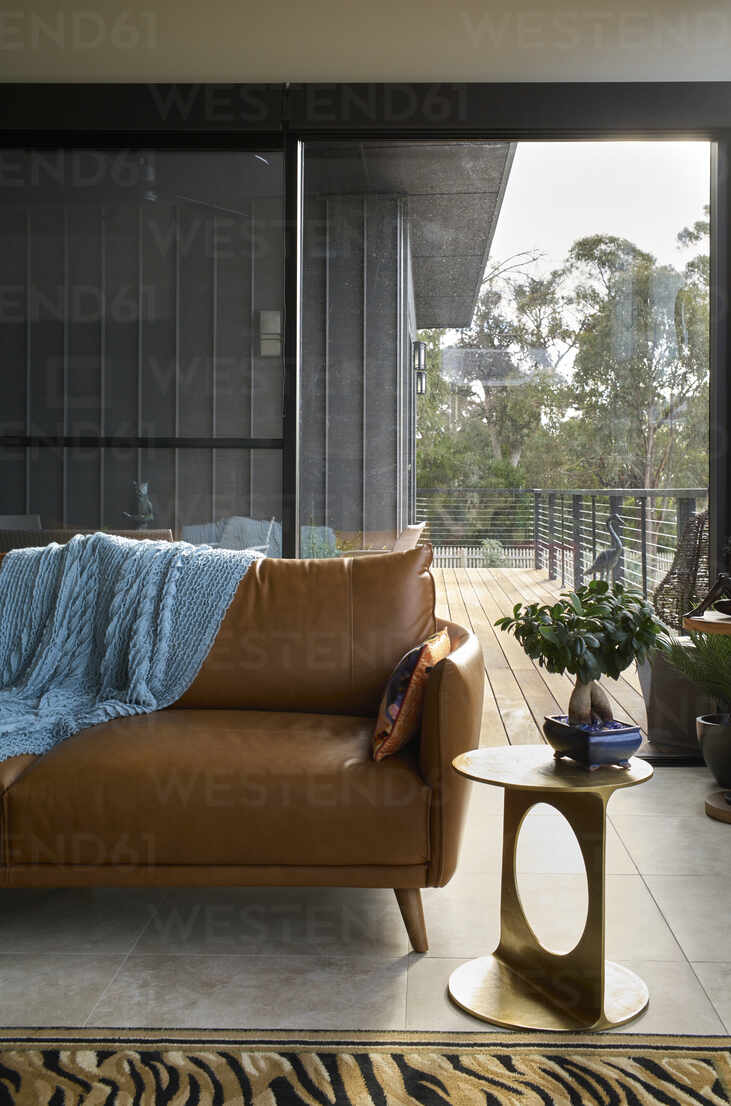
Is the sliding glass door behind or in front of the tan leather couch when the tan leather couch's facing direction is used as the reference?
behind

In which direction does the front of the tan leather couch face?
toward the camera

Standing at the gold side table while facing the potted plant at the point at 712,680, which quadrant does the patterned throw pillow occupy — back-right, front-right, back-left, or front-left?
front-left

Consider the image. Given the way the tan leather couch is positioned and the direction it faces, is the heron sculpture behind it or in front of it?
behind

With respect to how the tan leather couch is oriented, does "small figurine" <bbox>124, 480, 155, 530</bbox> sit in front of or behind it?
behind

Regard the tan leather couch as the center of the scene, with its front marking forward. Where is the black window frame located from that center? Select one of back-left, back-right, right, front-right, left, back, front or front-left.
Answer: back

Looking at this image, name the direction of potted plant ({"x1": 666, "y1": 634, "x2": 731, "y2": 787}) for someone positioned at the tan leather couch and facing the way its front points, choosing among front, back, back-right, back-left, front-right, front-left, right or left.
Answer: back-left
